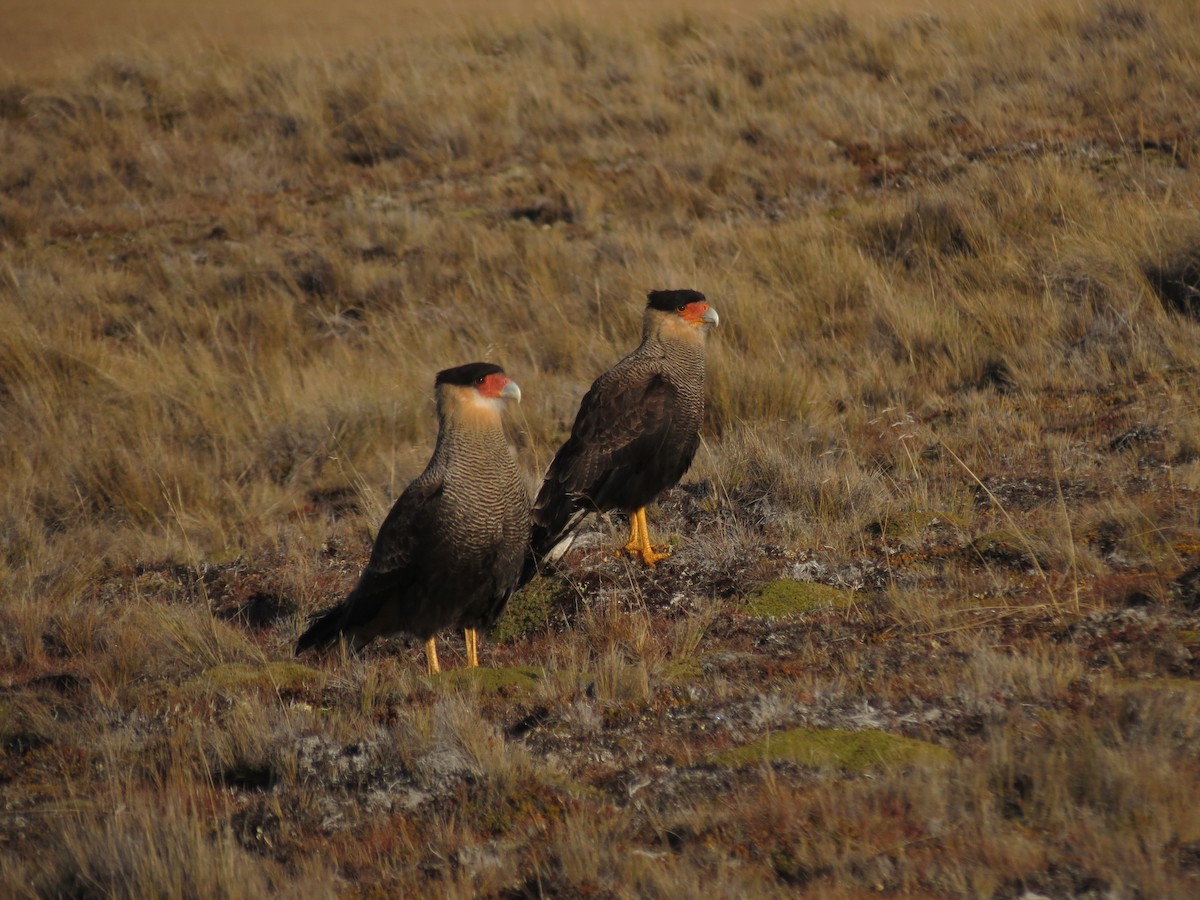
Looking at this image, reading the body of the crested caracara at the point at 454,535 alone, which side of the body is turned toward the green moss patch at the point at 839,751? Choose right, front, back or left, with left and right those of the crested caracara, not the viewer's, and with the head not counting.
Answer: front

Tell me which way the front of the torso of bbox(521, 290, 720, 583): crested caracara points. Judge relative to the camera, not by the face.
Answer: to the viewer's right

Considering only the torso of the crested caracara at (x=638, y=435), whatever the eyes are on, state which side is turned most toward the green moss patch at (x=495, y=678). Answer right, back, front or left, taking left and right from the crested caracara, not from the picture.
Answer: right

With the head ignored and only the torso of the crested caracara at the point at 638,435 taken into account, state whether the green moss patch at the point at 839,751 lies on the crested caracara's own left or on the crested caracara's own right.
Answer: on the crested caracara's own right

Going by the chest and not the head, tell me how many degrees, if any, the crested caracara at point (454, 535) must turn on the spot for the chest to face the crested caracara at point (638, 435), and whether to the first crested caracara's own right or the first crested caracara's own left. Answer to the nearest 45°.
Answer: approximately 90° to the first crested caracara's own left

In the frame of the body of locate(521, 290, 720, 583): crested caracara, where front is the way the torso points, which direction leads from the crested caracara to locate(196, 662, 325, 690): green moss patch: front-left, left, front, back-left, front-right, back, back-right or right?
back-right

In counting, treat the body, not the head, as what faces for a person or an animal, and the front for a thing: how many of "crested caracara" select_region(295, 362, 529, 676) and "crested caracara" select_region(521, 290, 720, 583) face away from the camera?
0

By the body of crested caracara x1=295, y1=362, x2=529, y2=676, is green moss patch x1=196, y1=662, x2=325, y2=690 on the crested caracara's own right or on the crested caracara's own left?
on the crested caracara's own right

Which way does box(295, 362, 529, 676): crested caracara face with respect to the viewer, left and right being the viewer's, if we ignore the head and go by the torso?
facing the viewer and to the right of the viewer
